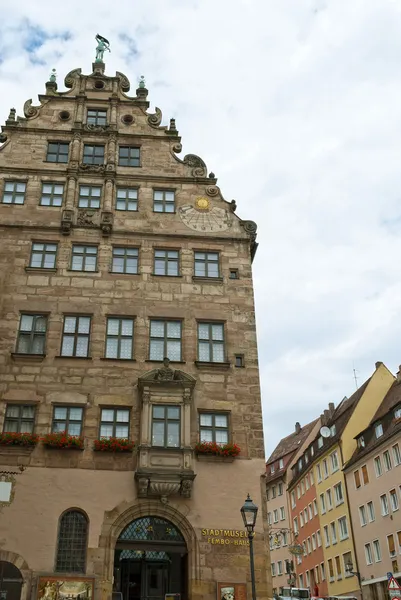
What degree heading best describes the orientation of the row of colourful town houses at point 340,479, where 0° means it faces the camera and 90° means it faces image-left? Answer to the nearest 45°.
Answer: approximately 45°
